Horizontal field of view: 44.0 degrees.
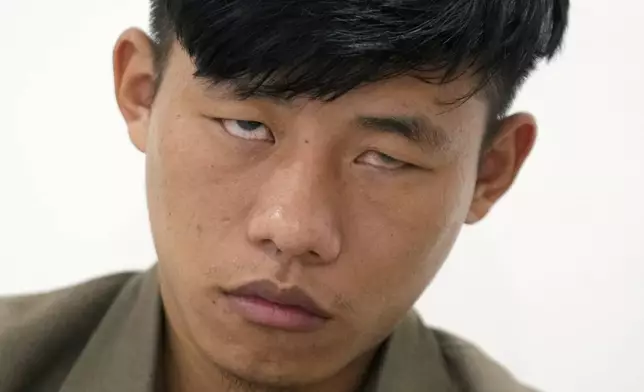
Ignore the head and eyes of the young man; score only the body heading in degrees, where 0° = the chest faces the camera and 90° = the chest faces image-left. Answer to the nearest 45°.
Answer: approximately 0°
